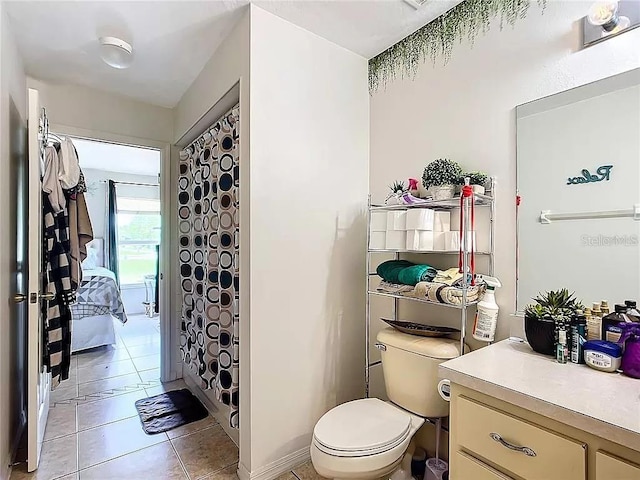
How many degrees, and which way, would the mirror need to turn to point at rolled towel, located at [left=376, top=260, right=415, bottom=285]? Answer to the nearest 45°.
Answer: approximately 45° to its right

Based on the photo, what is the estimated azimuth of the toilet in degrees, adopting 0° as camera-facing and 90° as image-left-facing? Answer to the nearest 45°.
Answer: approximately 45°

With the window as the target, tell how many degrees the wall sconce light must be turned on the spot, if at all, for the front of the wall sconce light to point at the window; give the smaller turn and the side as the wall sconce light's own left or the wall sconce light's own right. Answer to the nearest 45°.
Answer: approximately 45° to the wall sconce light's own right

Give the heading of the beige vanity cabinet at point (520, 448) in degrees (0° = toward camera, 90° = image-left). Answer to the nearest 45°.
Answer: approximately 45°

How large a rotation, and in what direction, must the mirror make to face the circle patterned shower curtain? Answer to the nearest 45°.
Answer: approximately 45° to its right

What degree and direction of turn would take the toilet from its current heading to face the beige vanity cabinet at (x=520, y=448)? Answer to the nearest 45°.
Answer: approximately 90° to its left

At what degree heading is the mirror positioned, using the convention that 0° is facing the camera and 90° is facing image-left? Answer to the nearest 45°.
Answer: approximately 45°

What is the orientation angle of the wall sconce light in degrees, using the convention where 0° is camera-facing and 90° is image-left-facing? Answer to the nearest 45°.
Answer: approximately 45°

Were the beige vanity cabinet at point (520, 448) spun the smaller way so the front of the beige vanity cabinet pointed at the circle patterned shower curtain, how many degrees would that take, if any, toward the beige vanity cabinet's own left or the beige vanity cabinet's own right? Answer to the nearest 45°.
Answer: approximately 45° to the beige vanity cabinet's own right

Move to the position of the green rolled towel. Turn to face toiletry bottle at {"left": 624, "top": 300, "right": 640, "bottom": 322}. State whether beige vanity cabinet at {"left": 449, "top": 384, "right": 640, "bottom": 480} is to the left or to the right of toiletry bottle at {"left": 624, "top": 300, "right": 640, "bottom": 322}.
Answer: right
